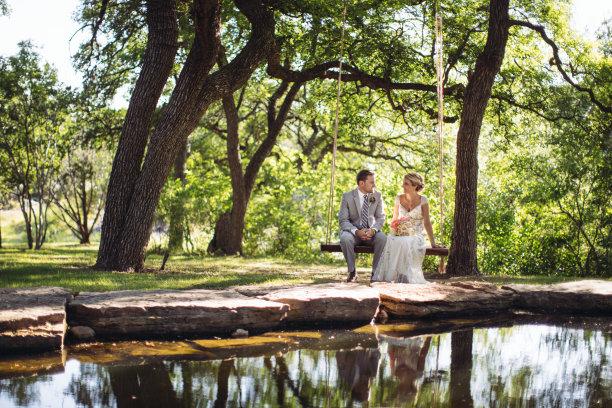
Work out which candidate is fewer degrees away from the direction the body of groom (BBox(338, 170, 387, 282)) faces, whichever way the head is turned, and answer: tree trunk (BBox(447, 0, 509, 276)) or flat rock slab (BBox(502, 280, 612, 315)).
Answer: the flat rock slab

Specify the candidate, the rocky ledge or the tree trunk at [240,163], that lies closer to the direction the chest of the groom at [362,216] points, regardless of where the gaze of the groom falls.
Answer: the rocky ledge

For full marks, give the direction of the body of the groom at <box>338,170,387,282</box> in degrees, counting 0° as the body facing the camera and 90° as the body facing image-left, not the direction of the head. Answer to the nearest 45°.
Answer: approximately 0°

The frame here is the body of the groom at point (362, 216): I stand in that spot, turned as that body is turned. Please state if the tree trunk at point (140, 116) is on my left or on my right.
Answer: on my right

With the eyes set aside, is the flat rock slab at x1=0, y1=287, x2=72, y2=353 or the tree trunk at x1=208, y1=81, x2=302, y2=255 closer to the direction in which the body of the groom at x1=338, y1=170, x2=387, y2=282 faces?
the flat rock slab

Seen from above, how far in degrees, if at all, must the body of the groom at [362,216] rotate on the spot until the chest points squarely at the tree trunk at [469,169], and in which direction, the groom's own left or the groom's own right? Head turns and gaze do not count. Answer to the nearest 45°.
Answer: approximately 135° to the groom's own left

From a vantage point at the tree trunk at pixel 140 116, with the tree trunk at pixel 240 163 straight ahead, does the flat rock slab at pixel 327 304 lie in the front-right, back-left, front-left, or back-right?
back-right

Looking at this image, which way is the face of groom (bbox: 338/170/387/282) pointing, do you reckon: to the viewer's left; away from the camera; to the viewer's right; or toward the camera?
to the viewer's right
